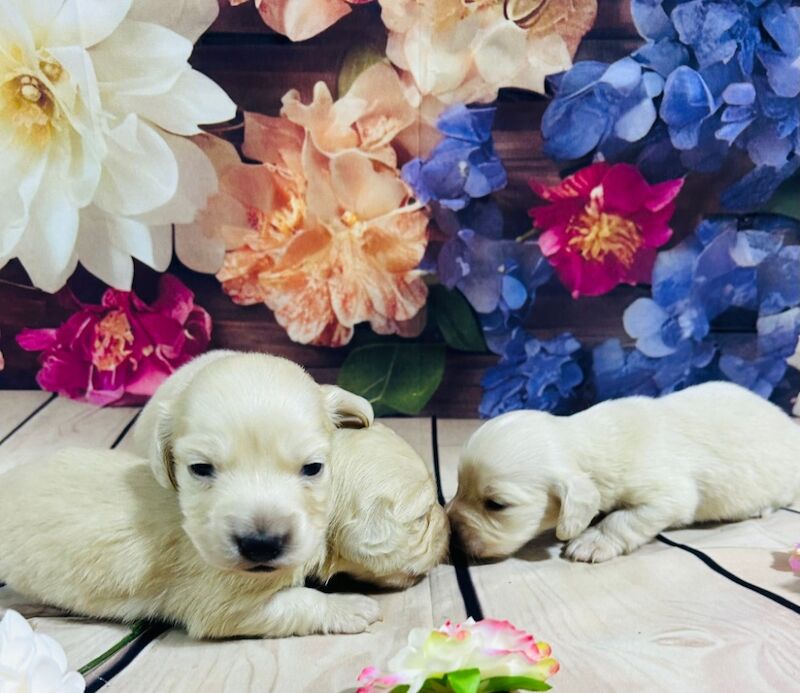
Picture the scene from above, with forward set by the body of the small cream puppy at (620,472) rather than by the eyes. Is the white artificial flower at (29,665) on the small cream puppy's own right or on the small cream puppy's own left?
on the small cream puppy's own left

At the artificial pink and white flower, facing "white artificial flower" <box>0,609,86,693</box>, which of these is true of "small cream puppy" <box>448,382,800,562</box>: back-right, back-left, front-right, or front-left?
back-right

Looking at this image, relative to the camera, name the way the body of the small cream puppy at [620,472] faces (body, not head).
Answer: to the viewer's left

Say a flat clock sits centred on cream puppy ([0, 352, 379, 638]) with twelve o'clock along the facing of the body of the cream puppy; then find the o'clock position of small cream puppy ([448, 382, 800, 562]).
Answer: The small cream puppy is roughly at 10 o'clock from the cream puppy.

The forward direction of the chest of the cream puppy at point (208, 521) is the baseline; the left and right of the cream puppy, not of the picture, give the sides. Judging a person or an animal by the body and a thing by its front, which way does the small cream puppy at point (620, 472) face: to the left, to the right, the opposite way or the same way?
the opposite way

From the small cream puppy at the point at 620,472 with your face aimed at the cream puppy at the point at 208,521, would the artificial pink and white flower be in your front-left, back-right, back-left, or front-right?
front-left
